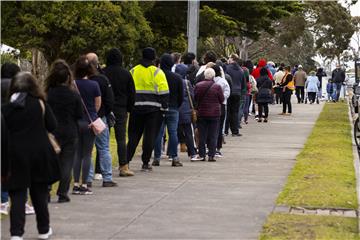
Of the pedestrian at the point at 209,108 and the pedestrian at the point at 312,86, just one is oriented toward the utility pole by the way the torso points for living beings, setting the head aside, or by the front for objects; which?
the pedestrian at the point at 209,108

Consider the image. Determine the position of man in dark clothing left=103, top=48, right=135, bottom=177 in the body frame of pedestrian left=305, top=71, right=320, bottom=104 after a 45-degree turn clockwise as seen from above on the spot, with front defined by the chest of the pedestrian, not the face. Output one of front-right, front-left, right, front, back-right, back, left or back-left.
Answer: back-right

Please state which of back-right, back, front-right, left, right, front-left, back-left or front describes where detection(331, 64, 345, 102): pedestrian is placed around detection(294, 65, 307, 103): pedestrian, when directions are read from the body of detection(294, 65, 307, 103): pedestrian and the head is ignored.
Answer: front-right

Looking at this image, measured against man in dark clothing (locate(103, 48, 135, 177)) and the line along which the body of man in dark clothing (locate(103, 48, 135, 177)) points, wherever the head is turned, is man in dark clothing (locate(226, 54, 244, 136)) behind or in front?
in front

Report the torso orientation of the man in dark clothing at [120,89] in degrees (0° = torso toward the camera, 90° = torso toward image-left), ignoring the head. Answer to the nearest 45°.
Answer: approximately 225°

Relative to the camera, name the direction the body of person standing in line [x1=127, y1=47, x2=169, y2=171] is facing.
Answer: away from the camera

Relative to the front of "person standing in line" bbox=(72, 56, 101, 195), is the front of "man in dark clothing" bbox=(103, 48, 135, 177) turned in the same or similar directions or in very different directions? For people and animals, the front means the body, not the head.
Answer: same or similar directions

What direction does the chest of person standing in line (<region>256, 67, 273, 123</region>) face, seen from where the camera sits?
away from the camera

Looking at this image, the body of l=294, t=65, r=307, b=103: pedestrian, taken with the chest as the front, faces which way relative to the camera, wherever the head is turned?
away from the camera

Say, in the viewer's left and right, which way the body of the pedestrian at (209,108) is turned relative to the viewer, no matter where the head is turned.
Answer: facing away from the viewer
